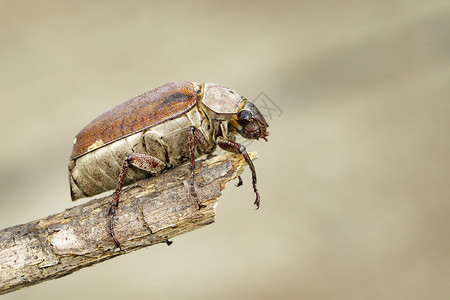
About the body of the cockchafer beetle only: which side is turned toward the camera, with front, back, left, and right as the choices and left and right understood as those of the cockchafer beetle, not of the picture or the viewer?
right
